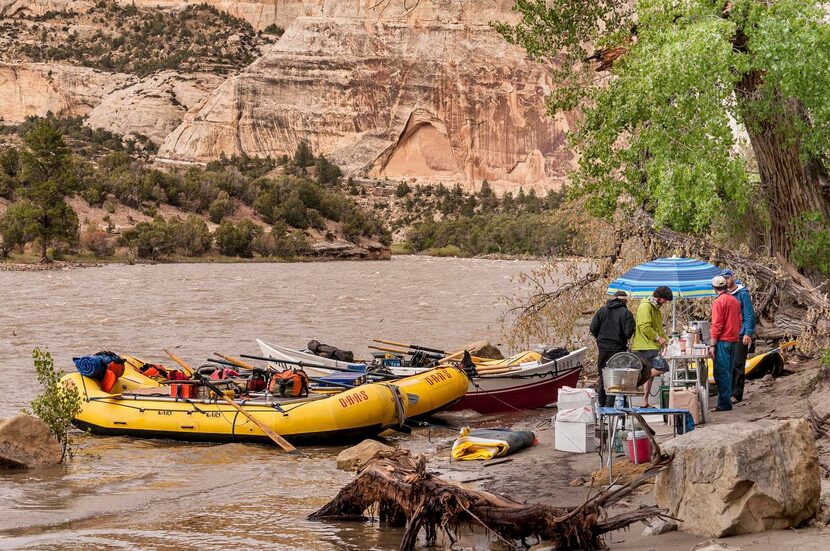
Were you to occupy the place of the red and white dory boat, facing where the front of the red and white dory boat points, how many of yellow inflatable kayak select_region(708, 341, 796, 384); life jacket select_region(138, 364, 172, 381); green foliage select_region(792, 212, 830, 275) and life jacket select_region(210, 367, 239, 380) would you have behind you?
2

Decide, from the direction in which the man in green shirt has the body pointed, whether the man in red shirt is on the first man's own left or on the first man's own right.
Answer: on the first man's own left
